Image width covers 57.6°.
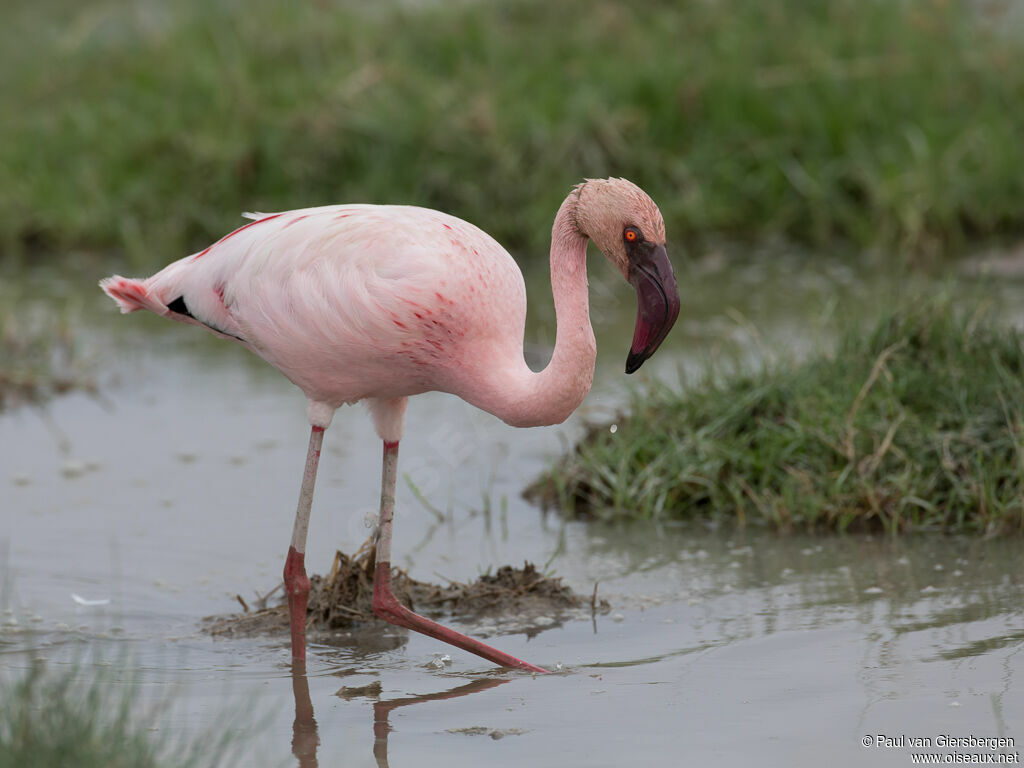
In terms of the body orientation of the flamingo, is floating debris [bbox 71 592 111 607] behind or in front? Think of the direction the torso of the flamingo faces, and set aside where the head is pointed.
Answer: behind

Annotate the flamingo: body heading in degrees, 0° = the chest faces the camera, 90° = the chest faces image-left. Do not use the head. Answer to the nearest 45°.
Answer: approximately 270°

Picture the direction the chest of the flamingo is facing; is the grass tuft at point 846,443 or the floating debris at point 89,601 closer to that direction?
the grass tuft
